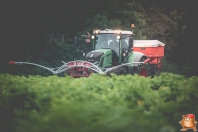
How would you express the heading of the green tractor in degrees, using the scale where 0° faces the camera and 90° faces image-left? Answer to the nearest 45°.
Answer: approximately 45°
